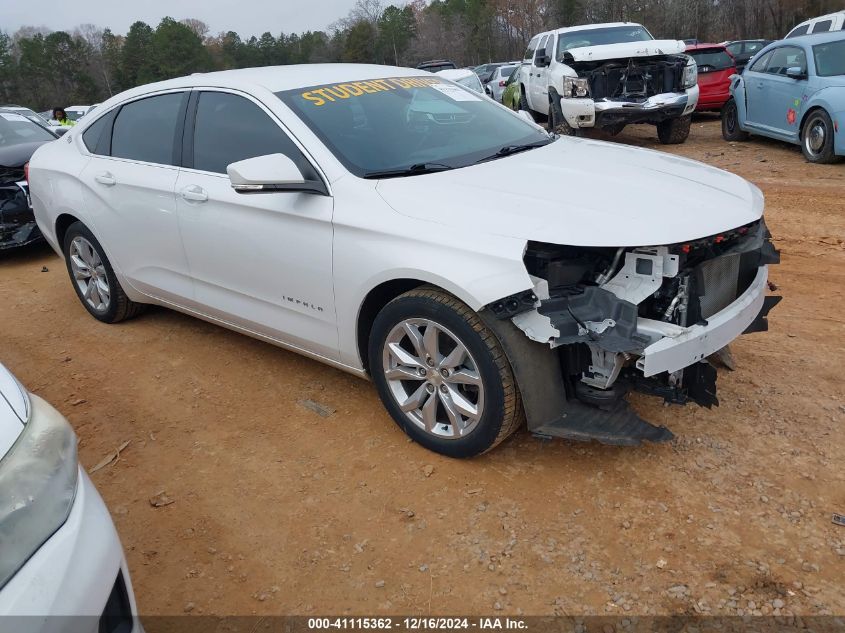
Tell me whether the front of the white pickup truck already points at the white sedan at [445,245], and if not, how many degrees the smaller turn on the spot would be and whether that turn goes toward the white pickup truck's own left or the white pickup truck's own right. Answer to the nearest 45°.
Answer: approximately 45° to the white pickup truck's own right

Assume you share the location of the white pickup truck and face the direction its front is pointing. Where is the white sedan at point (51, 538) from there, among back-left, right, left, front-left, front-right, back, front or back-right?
front-right

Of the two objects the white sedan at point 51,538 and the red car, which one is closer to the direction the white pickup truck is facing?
the white sedan

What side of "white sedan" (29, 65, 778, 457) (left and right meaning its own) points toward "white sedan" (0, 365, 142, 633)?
right

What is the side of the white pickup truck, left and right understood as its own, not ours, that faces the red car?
left

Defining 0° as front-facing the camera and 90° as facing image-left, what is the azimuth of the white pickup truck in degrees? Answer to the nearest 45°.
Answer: approximately 315°

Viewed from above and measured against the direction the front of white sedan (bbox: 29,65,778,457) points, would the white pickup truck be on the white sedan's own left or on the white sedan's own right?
on the white sedan's own left

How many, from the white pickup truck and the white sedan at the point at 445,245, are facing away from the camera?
0
